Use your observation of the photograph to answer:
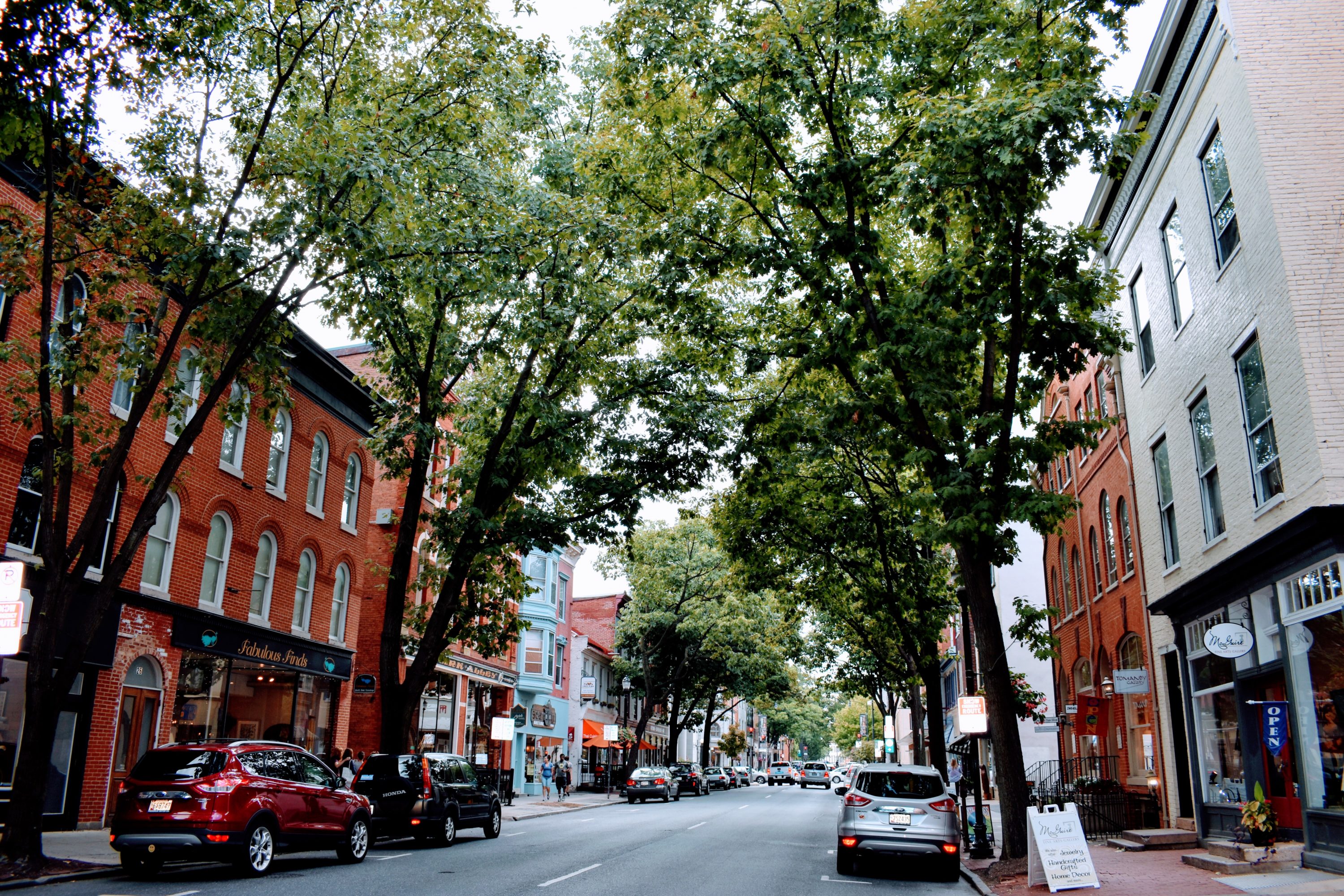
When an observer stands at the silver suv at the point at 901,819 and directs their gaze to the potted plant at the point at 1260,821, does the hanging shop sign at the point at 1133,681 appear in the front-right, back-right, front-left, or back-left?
front-left

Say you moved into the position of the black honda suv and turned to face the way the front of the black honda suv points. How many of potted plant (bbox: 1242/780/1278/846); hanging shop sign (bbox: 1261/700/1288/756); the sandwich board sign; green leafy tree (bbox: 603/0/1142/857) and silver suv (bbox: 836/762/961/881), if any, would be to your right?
5

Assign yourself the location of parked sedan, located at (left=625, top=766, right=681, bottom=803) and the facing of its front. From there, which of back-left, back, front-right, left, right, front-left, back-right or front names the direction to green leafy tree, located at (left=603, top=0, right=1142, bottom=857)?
back-right

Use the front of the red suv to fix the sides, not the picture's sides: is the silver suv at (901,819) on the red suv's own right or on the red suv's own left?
on the red suv's own right

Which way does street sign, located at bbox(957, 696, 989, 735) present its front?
toward the camera

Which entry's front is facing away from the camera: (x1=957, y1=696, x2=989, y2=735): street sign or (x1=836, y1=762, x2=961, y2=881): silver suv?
the silver suv

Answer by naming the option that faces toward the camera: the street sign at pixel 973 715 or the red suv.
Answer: the street sign

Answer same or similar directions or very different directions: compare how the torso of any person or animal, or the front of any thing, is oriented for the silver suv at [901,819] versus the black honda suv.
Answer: same or similar directions

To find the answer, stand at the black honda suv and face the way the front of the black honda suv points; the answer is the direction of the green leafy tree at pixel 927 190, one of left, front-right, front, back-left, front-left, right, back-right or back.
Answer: right

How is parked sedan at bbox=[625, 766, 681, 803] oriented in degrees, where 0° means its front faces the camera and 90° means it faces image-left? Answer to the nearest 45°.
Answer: approximately 225°

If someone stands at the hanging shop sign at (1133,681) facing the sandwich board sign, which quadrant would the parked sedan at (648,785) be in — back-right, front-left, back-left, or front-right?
back-right

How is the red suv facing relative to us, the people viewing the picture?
facing away from the viewer and to the right of the viewer

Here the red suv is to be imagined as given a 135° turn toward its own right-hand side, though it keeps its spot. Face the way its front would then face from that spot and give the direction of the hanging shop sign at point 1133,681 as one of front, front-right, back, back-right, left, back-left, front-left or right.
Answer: left

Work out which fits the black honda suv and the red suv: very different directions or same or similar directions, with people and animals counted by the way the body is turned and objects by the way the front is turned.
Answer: same or similar directions

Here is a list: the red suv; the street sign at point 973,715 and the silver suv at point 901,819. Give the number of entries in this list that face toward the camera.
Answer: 1

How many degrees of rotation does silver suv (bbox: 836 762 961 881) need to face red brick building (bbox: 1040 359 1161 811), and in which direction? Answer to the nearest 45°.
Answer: approximately 45° to its right

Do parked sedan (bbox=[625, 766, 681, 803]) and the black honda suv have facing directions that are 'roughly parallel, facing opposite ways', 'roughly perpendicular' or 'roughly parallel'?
roughly parallel

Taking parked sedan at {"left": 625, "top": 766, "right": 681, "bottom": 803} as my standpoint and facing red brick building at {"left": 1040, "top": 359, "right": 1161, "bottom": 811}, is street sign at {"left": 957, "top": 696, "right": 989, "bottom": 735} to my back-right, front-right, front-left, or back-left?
front-right

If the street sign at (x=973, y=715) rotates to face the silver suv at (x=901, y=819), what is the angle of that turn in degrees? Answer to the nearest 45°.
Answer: approximately 90° to its right
